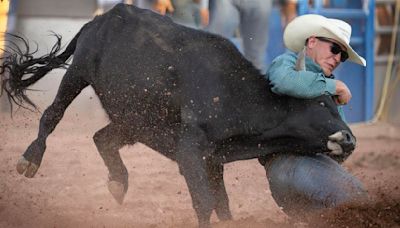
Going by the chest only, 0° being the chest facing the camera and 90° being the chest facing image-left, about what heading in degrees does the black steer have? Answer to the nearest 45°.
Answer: approximately 270°
